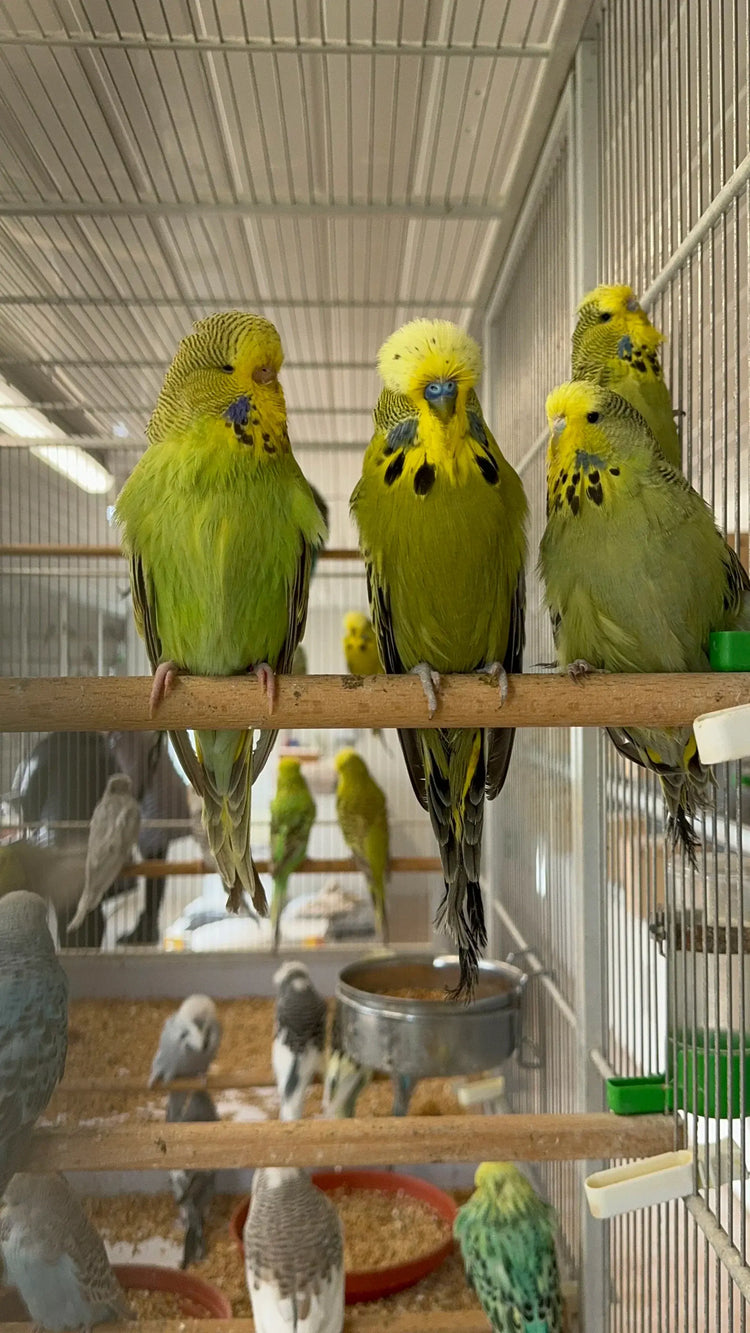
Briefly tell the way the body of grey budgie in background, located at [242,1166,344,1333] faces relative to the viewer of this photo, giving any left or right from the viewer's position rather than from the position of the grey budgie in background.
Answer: facing away from the viewer

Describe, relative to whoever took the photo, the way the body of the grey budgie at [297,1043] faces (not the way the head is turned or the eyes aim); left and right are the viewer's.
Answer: facing away from the viewer and to the left of the viewer

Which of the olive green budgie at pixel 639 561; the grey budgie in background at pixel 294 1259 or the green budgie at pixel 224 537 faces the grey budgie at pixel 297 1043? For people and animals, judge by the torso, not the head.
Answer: the grey budgie in background

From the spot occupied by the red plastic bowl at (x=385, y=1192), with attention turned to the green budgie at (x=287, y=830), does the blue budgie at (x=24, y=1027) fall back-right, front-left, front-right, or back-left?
back-left

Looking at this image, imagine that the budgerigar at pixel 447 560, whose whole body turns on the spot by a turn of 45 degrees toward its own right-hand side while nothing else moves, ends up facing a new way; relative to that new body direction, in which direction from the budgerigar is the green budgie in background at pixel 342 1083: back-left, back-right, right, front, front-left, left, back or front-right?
back-right

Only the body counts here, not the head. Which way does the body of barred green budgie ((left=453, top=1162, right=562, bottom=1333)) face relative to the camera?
away from the camera

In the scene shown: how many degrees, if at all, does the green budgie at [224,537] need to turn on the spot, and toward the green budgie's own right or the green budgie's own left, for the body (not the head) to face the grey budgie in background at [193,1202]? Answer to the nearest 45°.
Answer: approximately 180°

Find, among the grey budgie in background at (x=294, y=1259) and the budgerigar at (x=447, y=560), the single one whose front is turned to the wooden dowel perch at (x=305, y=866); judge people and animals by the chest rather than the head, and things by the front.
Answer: the grey budgie in background
